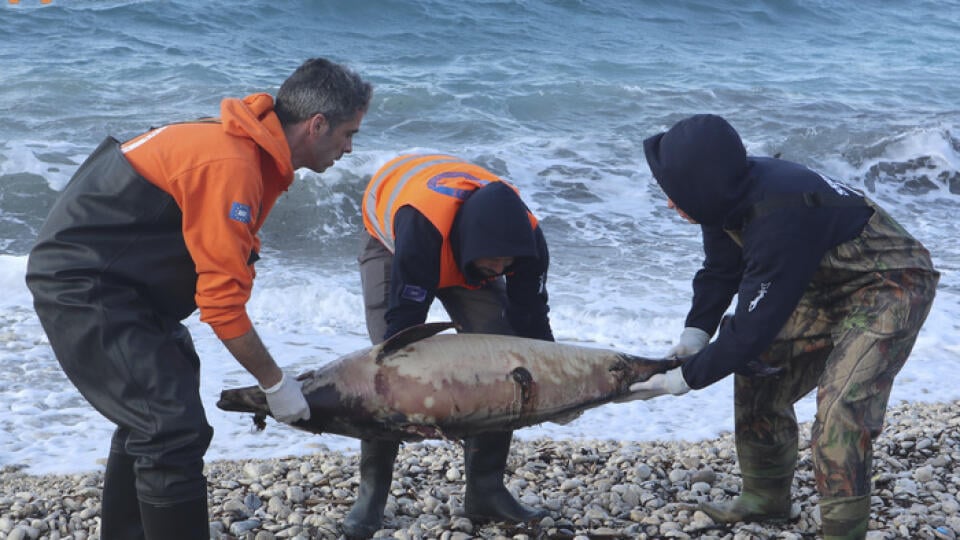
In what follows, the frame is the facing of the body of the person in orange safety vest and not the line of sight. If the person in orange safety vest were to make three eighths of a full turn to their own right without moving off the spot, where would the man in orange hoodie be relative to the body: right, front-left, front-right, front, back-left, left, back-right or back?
front-left

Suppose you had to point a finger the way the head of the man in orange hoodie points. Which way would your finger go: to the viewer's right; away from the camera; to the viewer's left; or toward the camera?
to the viewer's right

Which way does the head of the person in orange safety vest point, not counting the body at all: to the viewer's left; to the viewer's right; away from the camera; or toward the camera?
toward the camera

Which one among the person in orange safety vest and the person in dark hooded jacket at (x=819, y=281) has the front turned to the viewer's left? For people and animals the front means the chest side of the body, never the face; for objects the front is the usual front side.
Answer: the person in dark hooded jacket

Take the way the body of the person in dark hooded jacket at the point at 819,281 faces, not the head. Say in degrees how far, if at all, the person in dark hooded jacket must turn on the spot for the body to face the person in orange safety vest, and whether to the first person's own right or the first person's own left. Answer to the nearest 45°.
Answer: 0° — they already face them

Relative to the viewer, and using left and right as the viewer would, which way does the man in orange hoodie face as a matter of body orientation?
facing to the right of the viewer

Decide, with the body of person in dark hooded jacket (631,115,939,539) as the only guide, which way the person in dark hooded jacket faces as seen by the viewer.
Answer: to the viewer's left

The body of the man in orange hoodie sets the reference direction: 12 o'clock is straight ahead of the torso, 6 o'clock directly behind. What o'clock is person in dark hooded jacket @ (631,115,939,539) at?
The person in dark hooded jacket is roughly at 12 o'clock from the man in orange hoodie.

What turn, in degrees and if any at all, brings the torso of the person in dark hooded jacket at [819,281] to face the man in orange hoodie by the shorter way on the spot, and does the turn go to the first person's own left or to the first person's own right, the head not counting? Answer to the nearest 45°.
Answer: approximately 45° to the first person's own left
